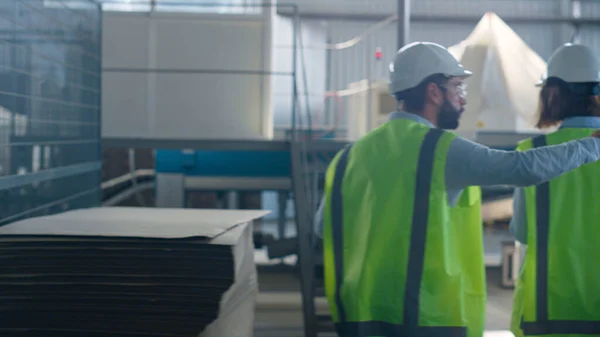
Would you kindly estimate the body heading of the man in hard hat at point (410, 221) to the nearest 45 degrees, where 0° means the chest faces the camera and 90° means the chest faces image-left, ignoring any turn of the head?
approximately 225°

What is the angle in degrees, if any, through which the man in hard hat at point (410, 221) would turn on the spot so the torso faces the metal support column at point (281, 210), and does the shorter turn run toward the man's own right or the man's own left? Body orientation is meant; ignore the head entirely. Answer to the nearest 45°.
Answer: approximately 45° to the man's own left

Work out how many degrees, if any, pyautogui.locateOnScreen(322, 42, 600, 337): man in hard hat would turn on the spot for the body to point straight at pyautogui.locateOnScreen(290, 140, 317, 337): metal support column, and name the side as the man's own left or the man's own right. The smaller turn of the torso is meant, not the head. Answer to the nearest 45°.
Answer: approximately 45° to the man's own left

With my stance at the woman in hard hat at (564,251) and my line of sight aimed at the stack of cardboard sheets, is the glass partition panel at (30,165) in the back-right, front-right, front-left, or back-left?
front-right

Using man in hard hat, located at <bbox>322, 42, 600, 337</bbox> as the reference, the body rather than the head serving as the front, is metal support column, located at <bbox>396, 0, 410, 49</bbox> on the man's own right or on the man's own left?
on the man's own left

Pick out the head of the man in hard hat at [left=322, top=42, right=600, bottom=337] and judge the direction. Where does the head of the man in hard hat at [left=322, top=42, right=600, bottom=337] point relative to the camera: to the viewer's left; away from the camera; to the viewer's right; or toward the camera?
to the viewer's right

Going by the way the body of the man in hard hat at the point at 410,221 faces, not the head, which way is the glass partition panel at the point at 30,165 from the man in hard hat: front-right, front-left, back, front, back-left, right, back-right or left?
back-left
